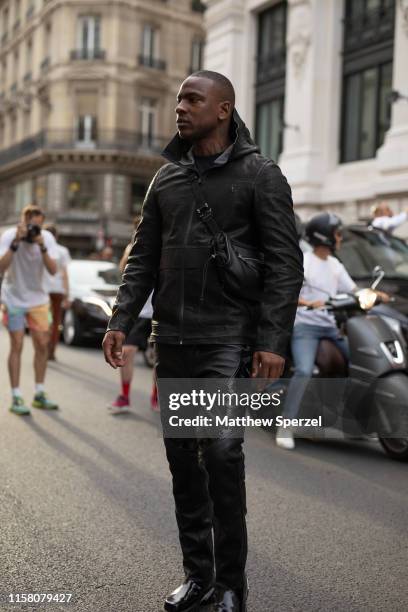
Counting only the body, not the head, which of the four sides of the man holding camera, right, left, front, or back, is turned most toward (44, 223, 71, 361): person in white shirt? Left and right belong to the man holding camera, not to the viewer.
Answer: back

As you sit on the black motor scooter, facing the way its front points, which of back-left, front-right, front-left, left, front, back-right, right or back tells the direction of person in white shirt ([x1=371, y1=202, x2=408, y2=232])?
back-left

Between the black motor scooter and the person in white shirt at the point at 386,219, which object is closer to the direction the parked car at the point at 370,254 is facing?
the black motor scooter

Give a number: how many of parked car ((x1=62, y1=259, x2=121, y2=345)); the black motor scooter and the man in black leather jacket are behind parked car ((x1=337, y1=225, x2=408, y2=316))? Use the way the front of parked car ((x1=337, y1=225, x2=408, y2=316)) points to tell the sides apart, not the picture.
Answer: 1

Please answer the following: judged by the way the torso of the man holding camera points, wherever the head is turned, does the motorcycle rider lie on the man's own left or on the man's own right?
on the man's own left

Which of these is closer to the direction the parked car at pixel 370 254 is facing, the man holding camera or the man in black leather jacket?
the man in black leather jacket

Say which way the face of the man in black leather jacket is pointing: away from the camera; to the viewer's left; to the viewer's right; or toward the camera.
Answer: to the viewer's left

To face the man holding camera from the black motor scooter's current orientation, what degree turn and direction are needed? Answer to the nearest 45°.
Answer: approximately 135° to its right

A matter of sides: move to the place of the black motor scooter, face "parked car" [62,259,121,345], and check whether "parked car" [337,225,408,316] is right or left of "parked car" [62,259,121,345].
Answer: right

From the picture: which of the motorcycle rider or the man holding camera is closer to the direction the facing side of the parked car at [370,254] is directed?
the motorcycle rider
